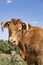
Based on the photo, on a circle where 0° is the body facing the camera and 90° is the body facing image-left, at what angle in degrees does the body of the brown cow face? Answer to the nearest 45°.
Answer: approximately 45°
